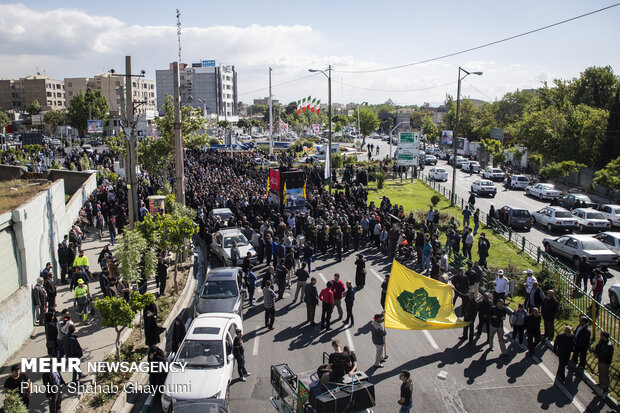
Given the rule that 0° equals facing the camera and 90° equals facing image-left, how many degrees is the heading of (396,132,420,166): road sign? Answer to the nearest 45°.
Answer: approximately 0°

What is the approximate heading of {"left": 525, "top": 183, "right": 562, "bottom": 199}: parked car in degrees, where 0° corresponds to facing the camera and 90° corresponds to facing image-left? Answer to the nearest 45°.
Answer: approximately 135°

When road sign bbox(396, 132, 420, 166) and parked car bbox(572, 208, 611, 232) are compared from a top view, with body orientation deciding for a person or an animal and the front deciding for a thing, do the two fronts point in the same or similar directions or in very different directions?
very different directions
